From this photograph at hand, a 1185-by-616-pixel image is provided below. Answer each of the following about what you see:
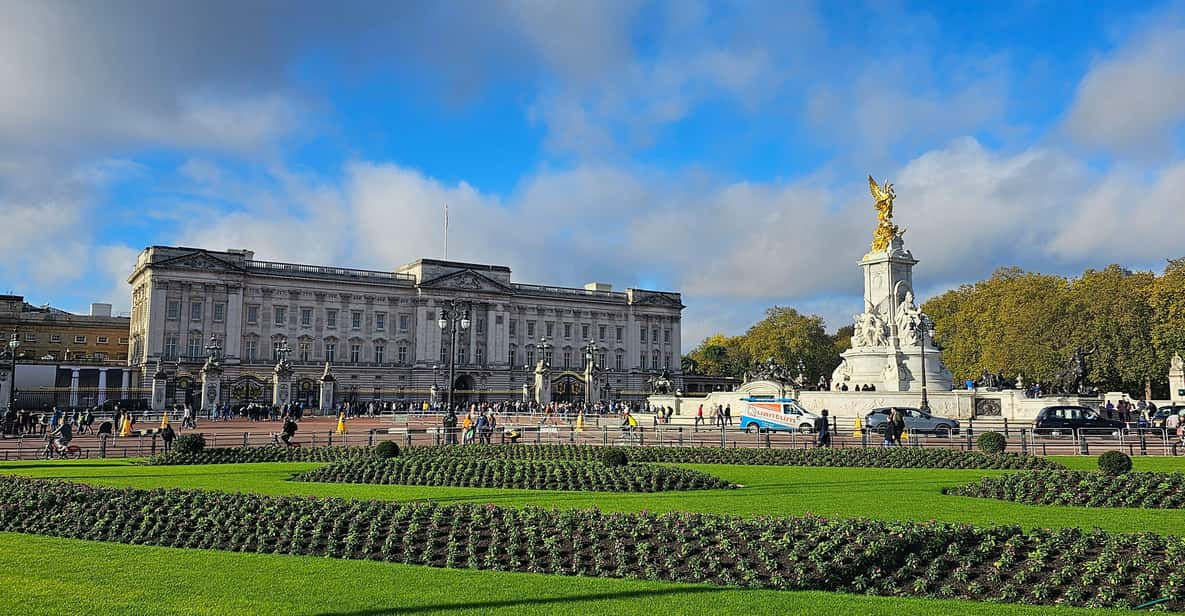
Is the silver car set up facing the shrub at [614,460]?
no

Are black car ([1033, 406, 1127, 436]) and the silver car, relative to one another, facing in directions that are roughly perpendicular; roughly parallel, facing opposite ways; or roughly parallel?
roughly parallel

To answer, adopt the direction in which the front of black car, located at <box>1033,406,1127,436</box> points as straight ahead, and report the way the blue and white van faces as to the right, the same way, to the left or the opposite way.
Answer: the same way

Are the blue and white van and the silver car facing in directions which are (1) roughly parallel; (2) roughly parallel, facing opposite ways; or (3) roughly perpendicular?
roughly parallel
